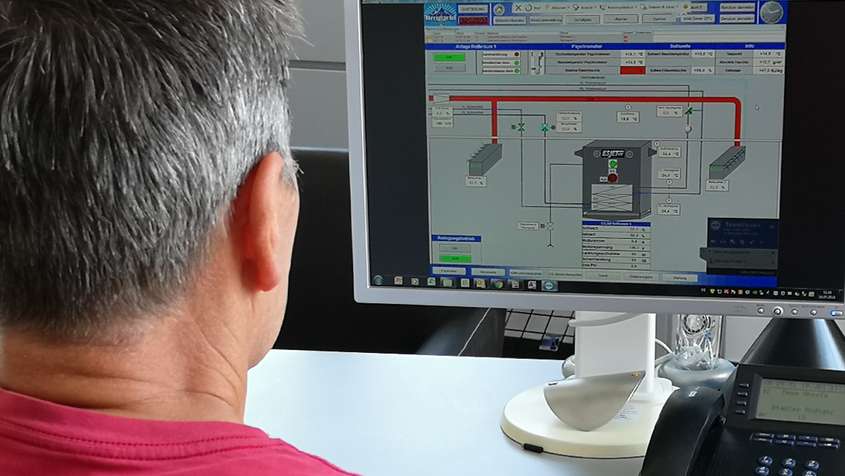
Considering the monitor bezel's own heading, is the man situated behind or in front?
in front

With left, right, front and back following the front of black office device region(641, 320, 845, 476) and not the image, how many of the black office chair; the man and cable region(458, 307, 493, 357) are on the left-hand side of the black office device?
0

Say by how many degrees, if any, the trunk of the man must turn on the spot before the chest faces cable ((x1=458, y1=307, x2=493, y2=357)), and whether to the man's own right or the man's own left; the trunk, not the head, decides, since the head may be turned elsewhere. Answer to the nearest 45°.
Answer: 0° — they already face it

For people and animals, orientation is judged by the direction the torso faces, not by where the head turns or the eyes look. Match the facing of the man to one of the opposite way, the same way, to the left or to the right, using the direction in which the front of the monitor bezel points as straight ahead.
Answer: the opposite way

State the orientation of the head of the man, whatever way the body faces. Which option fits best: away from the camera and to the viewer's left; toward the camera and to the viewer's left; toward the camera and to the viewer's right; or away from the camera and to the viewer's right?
away from the camera and to the viewer's right

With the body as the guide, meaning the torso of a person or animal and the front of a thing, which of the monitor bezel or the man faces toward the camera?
the monitor bezel

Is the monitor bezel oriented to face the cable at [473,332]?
no

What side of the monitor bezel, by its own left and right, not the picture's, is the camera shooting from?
front

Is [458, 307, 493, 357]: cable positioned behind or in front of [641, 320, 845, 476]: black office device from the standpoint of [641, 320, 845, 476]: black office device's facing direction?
behind

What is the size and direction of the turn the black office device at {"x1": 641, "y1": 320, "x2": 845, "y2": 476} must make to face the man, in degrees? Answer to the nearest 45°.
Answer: approximately 45° to its right

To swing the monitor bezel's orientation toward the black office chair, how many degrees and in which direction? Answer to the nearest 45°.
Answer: approximately 135° to its right

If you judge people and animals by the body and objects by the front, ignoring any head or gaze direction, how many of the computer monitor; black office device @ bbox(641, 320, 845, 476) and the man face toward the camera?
2

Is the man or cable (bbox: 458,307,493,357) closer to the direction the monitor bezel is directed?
the man

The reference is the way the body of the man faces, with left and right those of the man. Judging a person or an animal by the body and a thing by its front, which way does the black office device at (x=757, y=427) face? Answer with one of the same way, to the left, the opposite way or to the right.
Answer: the opposite way

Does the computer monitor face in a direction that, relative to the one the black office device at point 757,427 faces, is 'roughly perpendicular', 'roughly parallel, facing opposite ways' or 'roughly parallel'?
roughly parallel

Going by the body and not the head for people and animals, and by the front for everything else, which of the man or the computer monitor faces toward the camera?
the computer monitor

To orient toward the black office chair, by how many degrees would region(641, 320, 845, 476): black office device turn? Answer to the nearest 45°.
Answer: approximately 135° to its right

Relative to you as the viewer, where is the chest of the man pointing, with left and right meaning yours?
facing away from the viewer and to the right of the viewer

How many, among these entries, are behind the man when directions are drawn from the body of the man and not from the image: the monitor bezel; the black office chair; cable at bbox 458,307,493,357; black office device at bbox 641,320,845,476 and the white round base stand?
0
